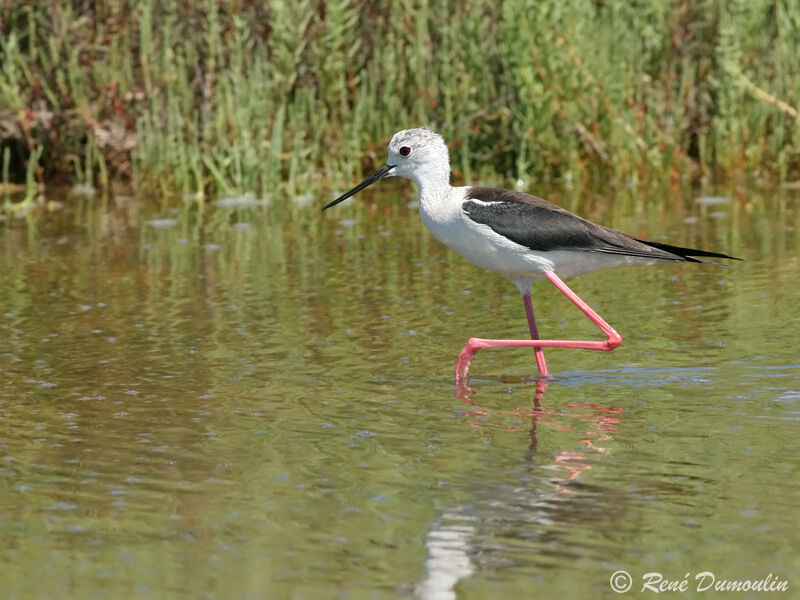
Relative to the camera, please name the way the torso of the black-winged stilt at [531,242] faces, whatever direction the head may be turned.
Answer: to the viewer's left
